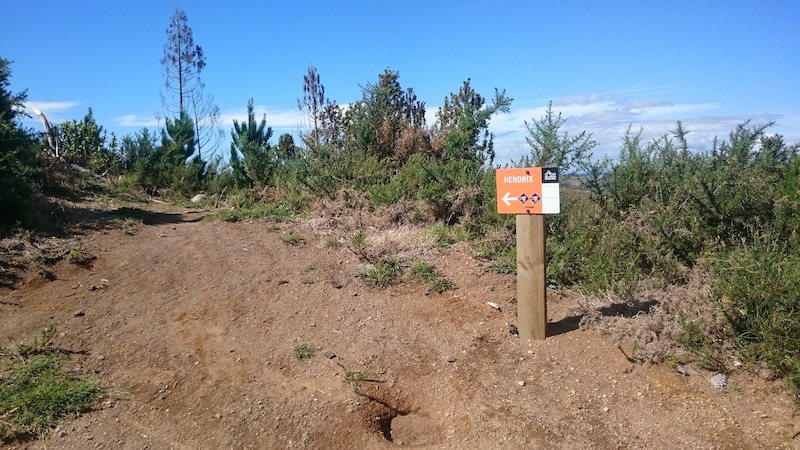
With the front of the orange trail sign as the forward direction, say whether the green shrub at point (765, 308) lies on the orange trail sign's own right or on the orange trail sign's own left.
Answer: on the orange trail sign's own left

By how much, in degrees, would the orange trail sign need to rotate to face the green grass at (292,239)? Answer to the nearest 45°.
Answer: approximately 135° to its right

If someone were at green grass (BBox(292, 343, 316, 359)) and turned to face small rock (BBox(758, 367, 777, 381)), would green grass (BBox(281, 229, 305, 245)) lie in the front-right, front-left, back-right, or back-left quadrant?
back-left

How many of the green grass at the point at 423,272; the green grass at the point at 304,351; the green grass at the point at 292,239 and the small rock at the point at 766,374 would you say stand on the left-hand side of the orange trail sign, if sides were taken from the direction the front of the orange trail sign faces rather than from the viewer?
1

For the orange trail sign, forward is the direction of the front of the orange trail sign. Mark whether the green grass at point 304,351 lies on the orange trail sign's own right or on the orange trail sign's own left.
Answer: on the orange trail sign's own right

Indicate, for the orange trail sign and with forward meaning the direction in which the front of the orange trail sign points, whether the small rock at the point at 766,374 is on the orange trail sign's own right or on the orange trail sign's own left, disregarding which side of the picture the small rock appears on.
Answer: on the orange trail sign's own left

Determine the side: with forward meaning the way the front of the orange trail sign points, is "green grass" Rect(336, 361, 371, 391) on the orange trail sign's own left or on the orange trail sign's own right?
on the orange trail sign's own right

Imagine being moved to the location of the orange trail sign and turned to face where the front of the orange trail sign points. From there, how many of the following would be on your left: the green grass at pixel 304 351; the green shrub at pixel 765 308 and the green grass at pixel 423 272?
1

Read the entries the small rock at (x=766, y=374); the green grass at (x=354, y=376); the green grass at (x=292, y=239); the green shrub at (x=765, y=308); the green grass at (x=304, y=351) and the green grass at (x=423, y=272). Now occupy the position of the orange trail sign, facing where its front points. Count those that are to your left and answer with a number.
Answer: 2

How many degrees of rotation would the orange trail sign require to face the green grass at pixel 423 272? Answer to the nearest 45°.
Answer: approximately 135° to its right

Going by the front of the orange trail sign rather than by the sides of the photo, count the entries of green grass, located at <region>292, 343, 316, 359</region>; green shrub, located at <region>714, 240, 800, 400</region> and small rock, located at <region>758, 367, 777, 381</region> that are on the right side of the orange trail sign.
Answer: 1

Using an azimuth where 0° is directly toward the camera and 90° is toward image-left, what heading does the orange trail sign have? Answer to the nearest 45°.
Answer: approximately 0°
